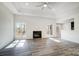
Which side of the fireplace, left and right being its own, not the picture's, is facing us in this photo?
front
